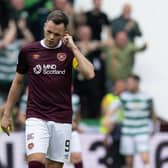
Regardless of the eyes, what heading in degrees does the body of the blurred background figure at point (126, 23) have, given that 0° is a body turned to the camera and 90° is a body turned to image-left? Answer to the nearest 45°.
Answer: approximately 0°

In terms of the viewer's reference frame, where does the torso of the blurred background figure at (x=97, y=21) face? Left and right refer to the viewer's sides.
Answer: facing the viewer

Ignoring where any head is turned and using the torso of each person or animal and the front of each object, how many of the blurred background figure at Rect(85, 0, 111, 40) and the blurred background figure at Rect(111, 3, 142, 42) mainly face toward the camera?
2
